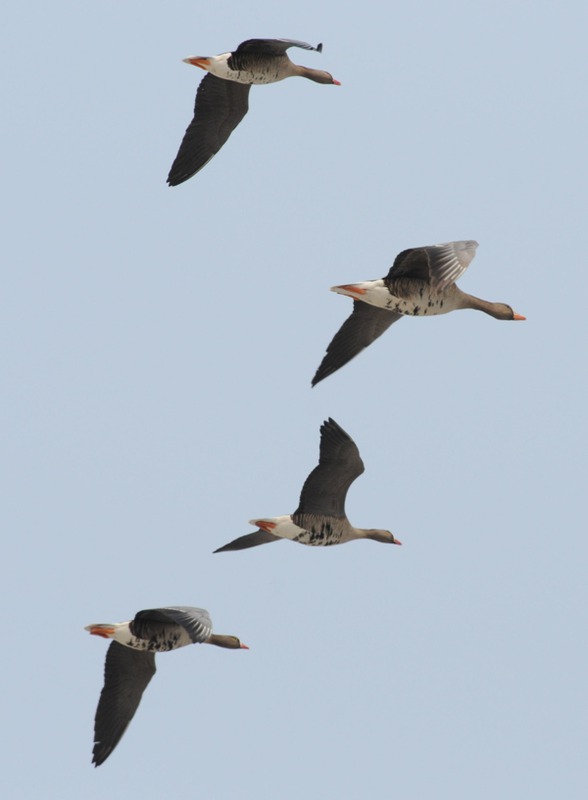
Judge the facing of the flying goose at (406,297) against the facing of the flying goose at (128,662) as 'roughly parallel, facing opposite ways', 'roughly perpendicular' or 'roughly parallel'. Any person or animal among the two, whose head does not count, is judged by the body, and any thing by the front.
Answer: roughly parallel

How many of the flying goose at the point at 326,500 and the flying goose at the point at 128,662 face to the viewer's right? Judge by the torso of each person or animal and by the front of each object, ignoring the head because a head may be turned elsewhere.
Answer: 2

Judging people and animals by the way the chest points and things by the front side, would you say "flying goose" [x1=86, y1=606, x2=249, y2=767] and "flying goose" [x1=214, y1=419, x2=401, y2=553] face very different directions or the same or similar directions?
same or similar directions

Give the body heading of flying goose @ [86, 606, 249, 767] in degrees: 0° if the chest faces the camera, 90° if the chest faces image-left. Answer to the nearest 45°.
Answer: approximately 270°

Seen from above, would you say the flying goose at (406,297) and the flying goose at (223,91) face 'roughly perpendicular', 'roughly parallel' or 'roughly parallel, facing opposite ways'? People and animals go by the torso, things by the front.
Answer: roughly parallel

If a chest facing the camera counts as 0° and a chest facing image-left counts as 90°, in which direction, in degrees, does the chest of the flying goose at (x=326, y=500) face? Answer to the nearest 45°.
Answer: approximately 270°

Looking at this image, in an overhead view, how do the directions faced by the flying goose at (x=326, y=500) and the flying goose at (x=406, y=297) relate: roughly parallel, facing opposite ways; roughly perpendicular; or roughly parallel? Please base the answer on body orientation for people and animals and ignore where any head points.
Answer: roughly parallel

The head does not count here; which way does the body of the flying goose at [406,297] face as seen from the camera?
to the viewer's right

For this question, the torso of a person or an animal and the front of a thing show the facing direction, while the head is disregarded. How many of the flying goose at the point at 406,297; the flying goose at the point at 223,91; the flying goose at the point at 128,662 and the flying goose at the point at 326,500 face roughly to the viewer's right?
4

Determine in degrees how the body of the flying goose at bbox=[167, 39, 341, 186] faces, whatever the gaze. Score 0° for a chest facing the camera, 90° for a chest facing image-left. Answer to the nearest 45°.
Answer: approximately 270°
